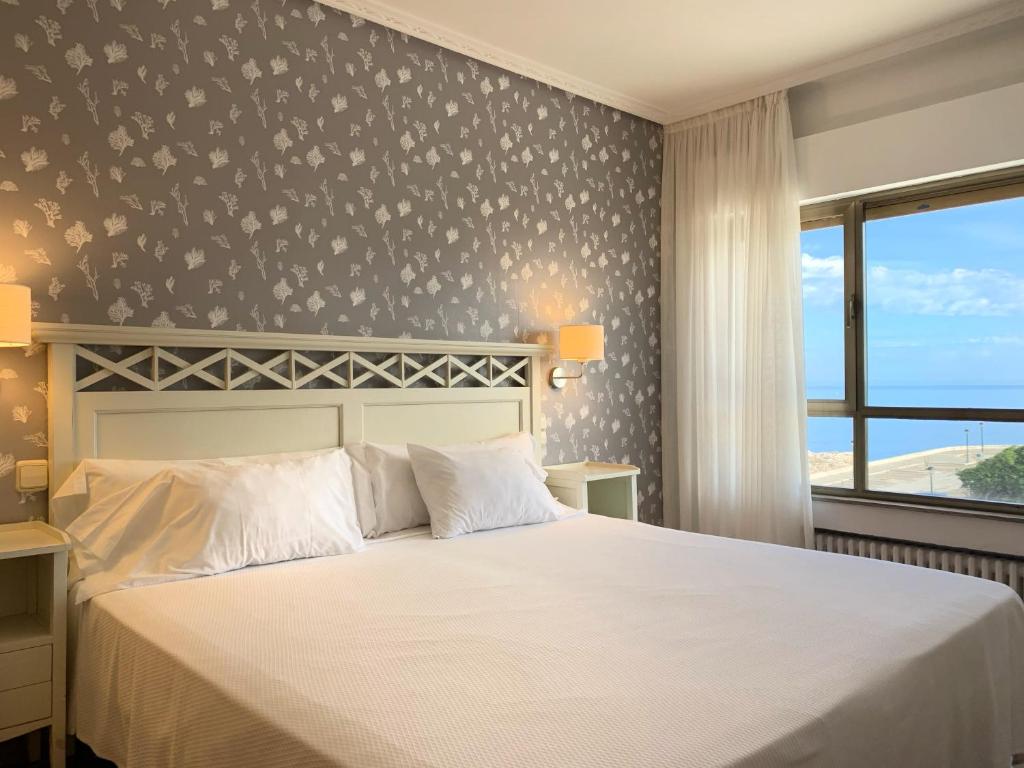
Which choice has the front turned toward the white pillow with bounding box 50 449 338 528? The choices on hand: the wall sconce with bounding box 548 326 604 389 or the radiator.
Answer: the radiator

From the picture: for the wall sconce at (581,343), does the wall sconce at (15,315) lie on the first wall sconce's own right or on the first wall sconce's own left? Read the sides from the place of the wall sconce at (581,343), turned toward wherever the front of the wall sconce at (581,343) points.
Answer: on the first wall sconce's own right

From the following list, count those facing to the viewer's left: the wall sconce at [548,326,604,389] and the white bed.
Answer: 0

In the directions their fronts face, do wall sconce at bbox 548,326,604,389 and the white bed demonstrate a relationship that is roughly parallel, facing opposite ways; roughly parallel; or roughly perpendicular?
roughly parallel

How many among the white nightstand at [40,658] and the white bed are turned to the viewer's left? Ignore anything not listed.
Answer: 0

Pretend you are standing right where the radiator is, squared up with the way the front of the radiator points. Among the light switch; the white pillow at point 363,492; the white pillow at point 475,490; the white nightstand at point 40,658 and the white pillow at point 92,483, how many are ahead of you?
5

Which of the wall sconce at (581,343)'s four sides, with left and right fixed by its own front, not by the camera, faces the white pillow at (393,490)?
right

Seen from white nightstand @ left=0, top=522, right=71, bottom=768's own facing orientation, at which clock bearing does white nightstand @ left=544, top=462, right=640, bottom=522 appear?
white nightstand @ left=544, top=462, right=640, bottom=522 is roughly at 10 o'clock from white nightstand @ left=0, top=522, right=71, bottom=768.

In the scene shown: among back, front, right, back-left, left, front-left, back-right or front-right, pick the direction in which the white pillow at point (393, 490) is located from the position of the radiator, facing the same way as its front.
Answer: front

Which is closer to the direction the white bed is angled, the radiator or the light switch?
the radiator

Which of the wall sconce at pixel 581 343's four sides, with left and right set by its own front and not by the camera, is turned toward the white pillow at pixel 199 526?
right

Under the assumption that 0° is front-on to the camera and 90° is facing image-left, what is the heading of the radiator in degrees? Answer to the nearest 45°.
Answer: approximately 45°

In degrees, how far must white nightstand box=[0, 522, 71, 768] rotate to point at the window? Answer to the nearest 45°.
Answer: approximately 45° to its left

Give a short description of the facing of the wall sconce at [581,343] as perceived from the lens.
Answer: facing the viewer and to the right of the viewer

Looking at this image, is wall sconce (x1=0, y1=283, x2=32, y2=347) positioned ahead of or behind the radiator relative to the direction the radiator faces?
ahead

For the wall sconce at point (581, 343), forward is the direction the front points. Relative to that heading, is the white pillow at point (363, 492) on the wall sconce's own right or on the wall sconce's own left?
on the wall sconce's own right

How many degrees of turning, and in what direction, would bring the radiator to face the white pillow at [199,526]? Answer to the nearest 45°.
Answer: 0° — it already faces it
